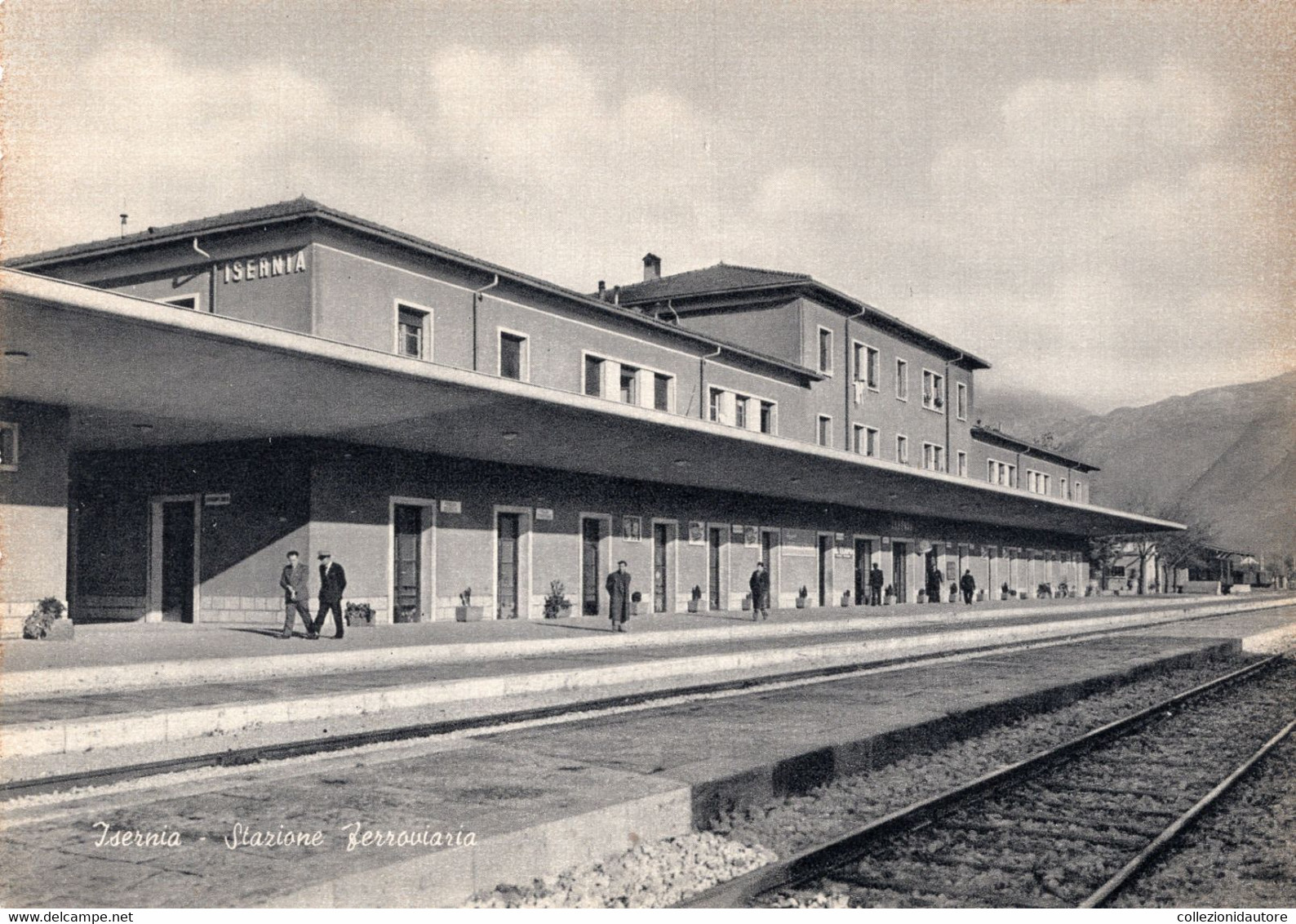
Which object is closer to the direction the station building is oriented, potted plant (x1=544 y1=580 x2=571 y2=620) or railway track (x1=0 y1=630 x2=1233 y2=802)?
the railway track

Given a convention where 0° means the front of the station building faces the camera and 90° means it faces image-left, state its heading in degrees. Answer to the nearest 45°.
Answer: approximately 315°

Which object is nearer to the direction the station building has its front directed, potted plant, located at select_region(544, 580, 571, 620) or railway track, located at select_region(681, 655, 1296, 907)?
the railway track
